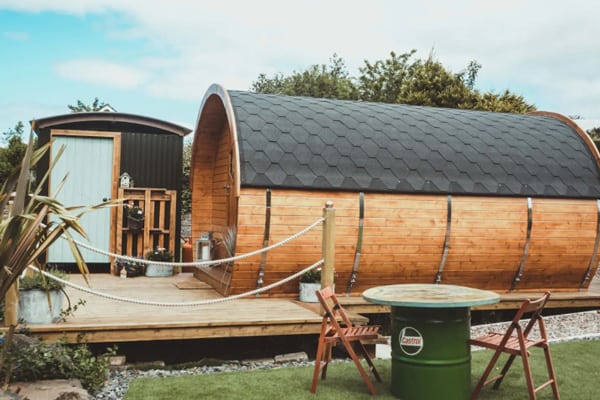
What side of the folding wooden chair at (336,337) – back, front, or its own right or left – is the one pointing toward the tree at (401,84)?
left

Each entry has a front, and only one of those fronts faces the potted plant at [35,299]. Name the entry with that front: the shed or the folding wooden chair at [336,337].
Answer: the shed

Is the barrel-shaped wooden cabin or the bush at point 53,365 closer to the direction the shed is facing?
the bush

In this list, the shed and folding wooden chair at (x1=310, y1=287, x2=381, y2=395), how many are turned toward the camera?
1

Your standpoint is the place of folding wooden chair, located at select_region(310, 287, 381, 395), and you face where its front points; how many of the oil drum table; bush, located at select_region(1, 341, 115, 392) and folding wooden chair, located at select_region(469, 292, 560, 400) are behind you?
1

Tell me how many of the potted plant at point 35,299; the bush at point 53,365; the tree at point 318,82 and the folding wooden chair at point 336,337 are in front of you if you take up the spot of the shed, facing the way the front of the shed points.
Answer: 3

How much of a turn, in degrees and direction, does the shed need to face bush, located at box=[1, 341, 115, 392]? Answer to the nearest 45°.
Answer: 0° — it already faces it

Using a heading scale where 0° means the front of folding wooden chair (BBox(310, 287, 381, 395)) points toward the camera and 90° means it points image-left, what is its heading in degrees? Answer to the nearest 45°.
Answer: approximately 270°

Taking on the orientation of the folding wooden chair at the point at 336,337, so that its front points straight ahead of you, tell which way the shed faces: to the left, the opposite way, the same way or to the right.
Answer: to the right

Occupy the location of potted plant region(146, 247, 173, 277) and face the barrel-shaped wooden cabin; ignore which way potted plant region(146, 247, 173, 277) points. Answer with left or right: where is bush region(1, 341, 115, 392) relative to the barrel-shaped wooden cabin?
right

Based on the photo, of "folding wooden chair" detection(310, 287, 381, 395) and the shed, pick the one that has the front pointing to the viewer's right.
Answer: the folding wooden chair

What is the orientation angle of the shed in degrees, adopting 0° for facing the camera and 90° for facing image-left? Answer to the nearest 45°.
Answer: approximately 0°

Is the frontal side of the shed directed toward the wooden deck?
yes

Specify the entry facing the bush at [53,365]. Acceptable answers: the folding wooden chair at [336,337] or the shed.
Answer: the shed
